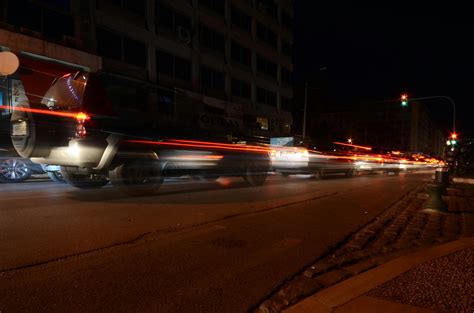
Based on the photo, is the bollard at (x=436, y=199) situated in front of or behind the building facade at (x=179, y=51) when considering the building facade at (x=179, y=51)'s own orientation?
in front

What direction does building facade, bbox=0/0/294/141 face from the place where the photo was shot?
facing the viewer and to the right of the viewer

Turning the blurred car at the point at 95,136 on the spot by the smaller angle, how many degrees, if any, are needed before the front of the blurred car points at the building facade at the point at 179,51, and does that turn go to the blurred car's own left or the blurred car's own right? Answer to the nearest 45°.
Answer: approximately 45° to the blurred car's own left

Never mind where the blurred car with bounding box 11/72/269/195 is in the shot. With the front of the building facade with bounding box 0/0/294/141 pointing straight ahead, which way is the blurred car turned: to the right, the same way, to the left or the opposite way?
to the left

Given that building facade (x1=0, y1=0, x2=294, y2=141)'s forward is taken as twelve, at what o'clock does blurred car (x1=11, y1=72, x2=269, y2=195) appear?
The blurred car is roughly at 2 o'clock from the building facade.

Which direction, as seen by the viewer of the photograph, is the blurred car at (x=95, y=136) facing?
facing away from the viewer and to the right of the viewer

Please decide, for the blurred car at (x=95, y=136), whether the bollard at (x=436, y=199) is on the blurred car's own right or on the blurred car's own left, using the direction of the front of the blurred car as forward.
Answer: on the blurred car's own right

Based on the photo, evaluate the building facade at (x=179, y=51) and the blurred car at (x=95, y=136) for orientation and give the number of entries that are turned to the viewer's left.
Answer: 0
